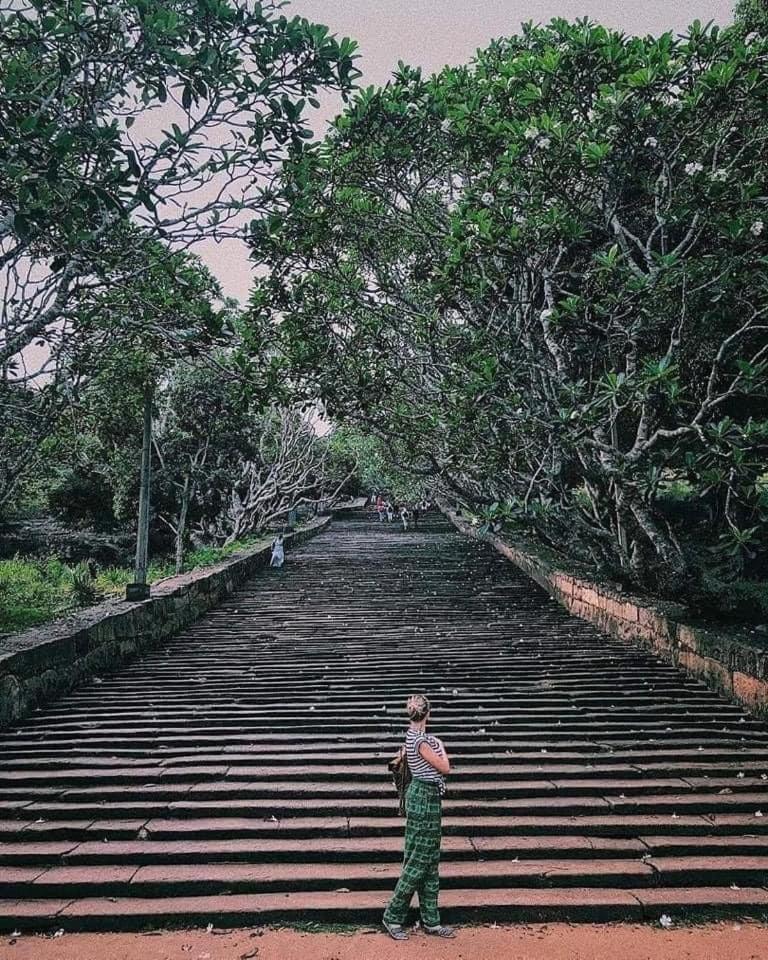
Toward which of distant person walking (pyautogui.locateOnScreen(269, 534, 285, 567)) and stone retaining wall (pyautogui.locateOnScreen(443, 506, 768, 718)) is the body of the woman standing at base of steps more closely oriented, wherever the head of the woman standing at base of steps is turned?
the stone retaining wall

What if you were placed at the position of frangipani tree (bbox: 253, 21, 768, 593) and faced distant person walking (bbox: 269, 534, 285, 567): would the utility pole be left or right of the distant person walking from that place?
left

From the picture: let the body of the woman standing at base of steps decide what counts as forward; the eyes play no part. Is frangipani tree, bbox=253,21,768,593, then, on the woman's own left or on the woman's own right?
on the woman's own left

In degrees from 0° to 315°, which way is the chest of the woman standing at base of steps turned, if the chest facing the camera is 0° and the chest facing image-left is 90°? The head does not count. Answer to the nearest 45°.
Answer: approximately 270°

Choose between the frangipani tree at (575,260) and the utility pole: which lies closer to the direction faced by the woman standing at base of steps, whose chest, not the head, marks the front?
the frangipani tree

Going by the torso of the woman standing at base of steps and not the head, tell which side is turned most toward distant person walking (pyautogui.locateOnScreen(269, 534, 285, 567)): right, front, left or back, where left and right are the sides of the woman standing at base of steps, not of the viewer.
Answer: left

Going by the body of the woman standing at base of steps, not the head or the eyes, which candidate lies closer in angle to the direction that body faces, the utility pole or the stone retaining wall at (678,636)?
the stone retaining wall

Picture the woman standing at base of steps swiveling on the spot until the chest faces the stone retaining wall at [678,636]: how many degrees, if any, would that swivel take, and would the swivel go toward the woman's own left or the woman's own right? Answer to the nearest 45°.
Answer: approximately 45° to the woman's own left

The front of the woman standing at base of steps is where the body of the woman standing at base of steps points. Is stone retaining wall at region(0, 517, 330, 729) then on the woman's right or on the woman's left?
on the woman's left
